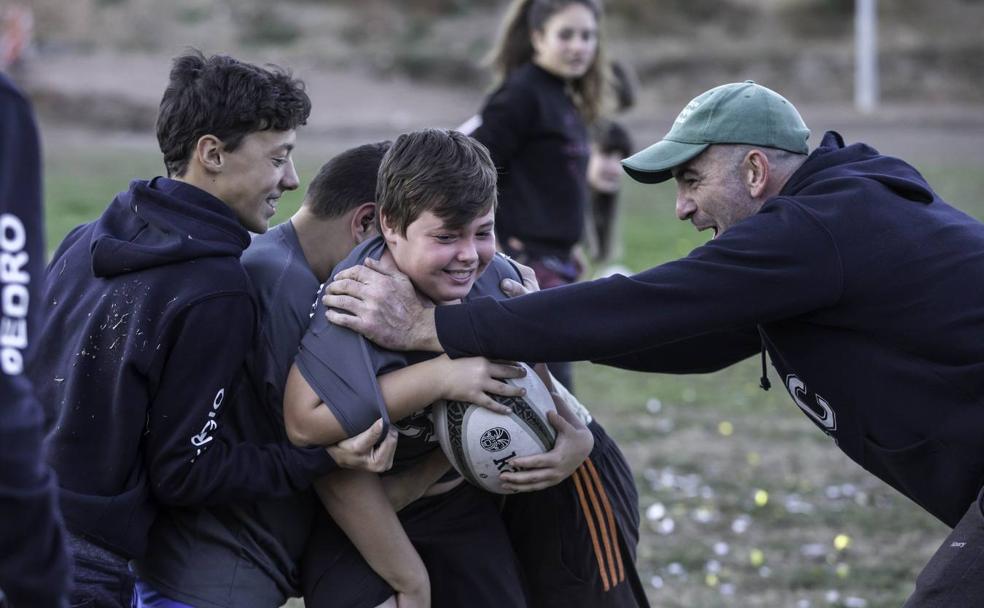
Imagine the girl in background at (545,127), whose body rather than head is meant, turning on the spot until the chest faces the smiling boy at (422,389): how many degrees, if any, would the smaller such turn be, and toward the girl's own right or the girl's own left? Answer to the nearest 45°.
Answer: approximately 45° to the girl's own right

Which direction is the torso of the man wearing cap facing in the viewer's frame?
to the viewer's left

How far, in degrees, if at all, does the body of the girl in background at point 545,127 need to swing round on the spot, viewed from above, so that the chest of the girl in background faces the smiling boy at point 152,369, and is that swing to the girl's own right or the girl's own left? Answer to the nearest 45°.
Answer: approximately 45° to the girl's own right

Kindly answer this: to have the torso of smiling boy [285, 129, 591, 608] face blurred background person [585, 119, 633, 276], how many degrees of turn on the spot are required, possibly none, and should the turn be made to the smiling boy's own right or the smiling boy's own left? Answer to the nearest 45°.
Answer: approximately 135° to the smiling boy's own left

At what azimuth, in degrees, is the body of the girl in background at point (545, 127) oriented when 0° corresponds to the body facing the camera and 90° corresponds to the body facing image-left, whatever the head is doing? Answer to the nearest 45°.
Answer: approximately 315°

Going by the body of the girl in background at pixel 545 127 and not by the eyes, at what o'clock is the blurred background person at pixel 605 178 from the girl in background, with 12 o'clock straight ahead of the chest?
The blurred background person is roughly at 8 o'clock from the girl in background.

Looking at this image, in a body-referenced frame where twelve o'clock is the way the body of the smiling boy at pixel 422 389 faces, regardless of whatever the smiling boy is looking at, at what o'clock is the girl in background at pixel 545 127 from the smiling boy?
The girl in background is roughly at 8 o'clock from the smiling boy.

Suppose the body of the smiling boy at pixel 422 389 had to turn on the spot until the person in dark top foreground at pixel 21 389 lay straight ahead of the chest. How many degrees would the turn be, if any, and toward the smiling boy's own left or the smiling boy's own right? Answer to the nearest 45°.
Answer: approximately 90° to the smiling boy's own right

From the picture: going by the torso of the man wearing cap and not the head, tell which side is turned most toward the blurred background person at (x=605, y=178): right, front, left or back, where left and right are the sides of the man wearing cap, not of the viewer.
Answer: right

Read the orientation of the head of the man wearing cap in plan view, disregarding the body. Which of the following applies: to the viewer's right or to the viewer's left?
to the viewer's left
